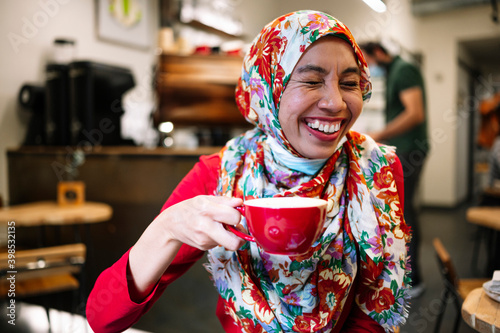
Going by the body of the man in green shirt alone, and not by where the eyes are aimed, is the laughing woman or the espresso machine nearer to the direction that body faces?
the espresso machine

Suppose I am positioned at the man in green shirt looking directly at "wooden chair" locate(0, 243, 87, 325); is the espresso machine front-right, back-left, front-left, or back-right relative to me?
front-right

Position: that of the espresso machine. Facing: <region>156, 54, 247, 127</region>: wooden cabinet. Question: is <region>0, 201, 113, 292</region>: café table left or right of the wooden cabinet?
right

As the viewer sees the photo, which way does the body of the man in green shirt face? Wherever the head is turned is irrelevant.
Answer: to the viewer's left

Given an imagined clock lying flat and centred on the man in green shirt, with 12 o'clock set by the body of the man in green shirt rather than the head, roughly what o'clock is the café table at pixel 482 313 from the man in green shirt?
The café table is roughly at 9 o'clock from the man in green shirt.

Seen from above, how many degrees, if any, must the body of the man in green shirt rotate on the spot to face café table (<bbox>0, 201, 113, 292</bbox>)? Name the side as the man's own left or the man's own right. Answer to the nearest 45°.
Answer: approximately 45° to the man's own left

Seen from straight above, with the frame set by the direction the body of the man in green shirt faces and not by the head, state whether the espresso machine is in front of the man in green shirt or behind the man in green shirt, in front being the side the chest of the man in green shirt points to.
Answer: in front

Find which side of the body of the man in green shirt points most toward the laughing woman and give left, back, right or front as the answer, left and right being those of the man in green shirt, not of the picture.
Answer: left

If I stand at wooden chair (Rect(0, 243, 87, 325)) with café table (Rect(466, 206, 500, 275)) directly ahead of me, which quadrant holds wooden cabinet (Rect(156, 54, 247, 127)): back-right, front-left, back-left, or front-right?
front-left

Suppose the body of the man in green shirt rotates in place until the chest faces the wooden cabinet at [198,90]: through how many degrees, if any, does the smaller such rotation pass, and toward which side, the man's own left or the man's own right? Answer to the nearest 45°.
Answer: approximately 45° to the man's own left

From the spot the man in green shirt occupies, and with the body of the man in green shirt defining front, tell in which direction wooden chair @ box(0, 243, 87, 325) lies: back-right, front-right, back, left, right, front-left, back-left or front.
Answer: front-left
